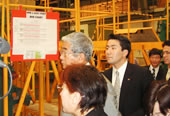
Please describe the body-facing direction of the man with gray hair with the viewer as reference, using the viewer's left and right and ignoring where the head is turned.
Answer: facing to the left of the viewer

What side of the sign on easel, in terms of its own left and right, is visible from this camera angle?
front

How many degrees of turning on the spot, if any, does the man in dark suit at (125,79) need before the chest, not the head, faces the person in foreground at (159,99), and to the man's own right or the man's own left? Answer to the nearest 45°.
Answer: approximately 45° to the man's own left

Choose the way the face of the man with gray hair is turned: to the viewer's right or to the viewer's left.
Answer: to the viewer's left

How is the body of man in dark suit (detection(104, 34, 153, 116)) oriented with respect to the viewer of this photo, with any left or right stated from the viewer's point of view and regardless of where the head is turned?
facing the viewer and to the left of the viewer

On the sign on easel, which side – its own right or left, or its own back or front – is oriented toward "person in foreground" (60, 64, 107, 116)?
front

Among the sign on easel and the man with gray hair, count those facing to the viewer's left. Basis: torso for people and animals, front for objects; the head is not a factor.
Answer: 1

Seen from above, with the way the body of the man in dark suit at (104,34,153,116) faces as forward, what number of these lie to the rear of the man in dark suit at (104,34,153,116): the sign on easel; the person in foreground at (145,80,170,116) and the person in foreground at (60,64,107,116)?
0

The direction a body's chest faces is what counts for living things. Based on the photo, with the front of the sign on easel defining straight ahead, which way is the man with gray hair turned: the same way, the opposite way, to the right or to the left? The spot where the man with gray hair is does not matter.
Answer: to the right

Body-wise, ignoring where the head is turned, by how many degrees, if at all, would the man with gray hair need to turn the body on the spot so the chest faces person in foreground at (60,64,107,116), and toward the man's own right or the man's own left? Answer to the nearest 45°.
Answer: approximately 90° to the man's own left

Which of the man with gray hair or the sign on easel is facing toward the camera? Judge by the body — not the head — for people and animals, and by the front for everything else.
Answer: the sign on easel

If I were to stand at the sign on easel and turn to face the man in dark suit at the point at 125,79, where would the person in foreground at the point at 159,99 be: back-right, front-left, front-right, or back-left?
front-right

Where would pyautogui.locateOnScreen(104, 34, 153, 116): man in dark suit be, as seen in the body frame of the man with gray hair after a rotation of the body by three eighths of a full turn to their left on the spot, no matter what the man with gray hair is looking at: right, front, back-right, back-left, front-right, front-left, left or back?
left

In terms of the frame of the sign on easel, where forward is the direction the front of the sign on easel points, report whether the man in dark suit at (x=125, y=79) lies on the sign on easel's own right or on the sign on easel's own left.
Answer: on the sign on easel's own left
